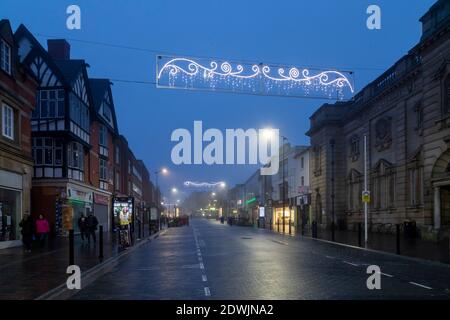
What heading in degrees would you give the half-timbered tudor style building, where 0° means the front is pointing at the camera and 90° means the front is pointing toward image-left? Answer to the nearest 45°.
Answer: approximately 315°

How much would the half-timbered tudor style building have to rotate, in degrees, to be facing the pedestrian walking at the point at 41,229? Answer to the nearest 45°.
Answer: approximately 45° to its right

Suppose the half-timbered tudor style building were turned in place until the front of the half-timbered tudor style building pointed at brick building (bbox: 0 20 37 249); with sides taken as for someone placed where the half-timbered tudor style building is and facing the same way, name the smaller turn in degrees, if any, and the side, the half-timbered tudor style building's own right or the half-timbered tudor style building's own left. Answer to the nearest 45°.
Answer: approximately 45° to the half-timbered tudor style building's own right

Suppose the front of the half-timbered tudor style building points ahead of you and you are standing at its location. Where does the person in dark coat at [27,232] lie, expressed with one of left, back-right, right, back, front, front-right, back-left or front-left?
front-right

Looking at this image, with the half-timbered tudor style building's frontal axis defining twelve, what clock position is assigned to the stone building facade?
The stone building facade is roughly at 11 o'clock from the half-timbered tudor style building.
